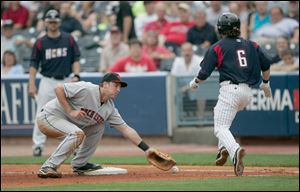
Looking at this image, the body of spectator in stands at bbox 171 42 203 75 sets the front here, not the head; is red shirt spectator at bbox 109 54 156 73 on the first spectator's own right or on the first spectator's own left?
on the first spectator's own right

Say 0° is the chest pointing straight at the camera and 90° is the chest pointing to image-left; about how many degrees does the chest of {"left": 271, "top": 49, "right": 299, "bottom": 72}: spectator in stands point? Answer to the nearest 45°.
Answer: approximately 0°

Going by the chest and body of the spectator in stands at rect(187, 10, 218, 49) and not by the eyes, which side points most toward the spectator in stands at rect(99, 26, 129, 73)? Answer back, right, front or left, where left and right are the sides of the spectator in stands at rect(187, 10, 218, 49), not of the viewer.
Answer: right

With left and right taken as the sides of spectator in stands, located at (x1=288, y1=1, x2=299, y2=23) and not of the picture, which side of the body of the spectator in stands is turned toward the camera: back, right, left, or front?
front

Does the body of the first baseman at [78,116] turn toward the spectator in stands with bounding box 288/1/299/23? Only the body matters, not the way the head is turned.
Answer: no

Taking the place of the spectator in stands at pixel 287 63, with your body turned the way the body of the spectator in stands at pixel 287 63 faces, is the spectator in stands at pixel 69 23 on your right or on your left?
on your right

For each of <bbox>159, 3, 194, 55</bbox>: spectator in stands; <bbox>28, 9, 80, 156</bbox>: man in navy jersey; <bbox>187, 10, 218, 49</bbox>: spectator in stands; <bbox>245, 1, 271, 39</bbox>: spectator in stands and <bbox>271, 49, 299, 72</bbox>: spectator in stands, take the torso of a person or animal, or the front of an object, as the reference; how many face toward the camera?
5

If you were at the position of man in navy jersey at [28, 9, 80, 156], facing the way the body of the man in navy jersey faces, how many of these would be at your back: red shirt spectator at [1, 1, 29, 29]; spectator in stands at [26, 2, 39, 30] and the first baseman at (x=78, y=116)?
2

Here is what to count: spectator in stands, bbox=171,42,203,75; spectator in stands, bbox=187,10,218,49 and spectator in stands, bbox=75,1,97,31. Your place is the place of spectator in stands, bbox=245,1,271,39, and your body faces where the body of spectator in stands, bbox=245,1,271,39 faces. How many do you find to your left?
0

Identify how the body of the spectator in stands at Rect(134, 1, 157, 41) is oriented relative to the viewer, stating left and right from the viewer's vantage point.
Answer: facing the viewer

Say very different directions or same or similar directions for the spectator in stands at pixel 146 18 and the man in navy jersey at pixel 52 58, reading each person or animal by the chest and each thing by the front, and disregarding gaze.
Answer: same or similar directions

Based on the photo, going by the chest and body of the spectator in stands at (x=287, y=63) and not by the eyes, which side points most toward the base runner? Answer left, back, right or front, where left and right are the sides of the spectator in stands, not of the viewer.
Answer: front

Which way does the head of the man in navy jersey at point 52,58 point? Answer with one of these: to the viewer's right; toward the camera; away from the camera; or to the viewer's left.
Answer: toward the camera

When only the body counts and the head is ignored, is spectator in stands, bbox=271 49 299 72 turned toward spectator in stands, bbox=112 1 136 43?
no

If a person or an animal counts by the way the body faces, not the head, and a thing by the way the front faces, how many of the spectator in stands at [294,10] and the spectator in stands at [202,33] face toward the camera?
2

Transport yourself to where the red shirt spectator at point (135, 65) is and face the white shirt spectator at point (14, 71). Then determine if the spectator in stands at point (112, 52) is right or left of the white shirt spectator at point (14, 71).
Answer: right

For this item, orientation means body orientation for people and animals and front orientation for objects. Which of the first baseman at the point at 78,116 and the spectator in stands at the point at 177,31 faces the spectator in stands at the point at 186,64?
the spectator in stands at the point at 177,31

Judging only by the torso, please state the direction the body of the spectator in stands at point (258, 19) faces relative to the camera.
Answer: toward the camera
